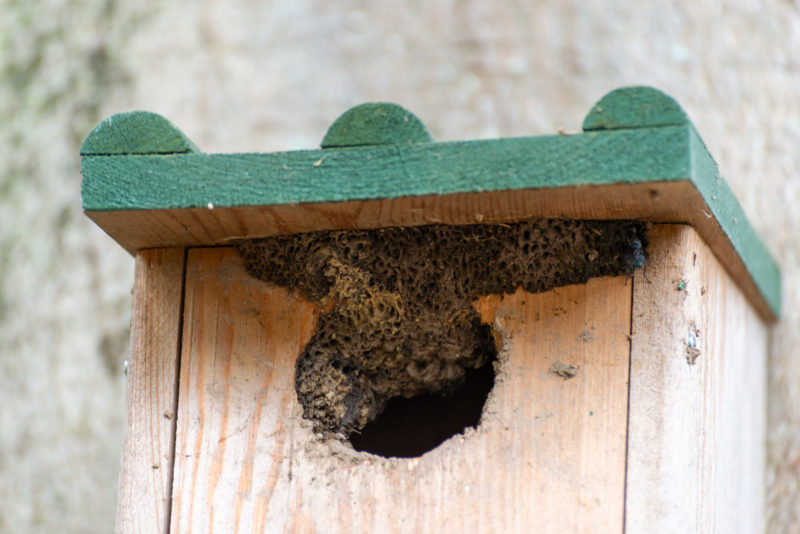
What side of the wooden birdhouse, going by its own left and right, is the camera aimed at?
front
